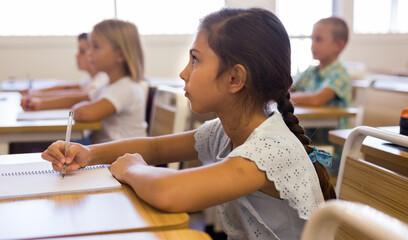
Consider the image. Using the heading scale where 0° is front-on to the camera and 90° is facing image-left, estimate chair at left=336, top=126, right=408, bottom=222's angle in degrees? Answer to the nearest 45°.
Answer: approximately 45°

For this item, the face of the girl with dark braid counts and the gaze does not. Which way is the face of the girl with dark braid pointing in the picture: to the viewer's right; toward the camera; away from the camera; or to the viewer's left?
to the viewer's left

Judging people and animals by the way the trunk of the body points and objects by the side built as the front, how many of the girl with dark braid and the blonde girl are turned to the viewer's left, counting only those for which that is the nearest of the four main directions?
2

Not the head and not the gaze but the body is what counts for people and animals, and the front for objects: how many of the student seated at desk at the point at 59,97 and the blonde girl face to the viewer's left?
2

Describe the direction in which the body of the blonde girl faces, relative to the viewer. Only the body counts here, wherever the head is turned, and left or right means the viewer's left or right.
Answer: facing to the left of the viewer

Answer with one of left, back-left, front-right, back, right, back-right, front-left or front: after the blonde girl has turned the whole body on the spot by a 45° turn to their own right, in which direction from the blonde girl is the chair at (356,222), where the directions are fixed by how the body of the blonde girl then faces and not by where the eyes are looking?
back-left

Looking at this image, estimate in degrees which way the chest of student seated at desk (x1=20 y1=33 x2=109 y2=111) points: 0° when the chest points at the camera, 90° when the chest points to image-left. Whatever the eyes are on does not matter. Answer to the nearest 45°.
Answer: approximately 90°

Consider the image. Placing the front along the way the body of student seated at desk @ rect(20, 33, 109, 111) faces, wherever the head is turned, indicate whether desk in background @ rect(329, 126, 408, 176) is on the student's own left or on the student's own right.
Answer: on the student's own left

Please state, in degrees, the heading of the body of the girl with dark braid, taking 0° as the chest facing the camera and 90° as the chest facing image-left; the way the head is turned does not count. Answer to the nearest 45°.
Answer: approximately 90°

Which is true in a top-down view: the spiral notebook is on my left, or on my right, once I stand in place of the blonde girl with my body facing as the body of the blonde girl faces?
on my left

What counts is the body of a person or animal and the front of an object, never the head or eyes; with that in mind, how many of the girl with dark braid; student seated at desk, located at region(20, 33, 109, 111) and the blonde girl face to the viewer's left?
3
